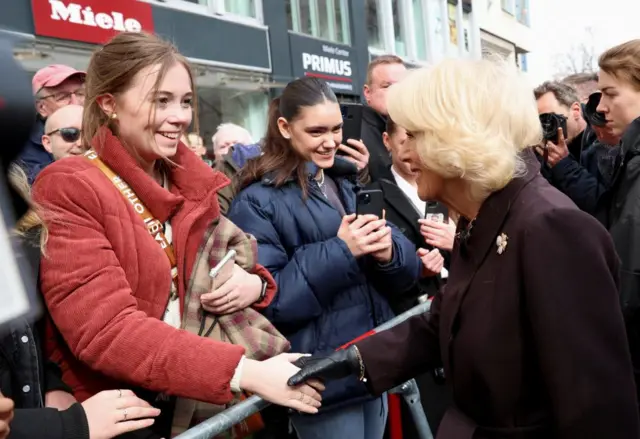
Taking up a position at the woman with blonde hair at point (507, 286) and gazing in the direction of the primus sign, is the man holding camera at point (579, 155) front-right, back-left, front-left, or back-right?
front-right

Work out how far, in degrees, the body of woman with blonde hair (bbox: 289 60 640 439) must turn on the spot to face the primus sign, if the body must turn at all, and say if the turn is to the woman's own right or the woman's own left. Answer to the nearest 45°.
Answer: approximately 90° to the woman's own right

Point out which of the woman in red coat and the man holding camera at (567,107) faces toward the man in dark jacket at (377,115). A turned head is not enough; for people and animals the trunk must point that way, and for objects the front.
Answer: the man holding camera

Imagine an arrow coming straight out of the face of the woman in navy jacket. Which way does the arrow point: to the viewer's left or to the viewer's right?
to the viewer's right

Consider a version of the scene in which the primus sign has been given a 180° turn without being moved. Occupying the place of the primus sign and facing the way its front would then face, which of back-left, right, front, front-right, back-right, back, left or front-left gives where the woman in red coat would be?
back-left

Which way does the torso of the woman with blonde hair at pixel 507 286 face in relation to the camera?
to the viewer's left

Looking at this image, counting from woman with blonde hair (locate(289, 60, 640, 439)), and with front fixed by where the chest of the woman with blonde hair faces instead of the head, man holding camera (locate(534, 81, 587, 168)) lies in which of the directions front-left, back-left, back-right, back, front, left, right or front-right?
right

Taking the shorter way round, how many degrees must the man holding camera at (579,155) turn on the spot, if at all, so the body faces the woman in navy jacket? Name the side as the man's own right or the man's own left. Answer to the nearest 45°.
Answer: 0° — they already face them

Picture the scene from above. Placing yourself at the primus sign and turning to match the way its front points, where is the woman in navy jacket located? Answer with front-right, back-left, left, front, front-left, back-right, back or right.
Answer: front-right

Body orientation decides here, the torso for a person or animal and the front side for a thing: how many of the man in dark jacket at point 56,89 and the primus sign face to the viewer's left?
0

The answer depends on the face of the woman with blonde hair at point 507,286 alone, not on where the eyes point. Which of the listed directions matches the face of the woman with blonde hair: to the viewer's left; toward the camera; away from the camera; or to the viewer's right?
to the viewer's left

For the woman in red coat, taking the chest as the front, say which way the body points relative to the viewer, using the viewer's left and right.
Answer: facing the viewer and to the right of the viewer

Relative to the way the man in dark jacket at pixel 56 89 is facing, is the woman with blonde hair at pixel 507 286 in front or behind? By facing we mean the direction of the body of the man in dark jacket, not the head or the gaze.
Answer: in front

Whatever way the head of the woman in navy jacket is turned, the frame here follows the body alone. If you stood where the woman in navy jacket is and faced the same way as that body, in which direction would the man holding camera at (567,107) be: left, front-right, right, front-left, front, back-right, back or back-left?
left

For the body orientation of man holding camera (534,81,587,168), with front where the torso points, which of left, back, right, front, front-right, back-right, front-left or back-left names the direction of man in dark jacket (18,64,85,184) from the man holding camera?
front

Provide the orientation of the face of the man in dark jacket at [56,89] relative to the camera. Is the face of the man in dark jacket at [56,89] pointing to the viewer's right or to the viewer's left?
to the viewer's right
